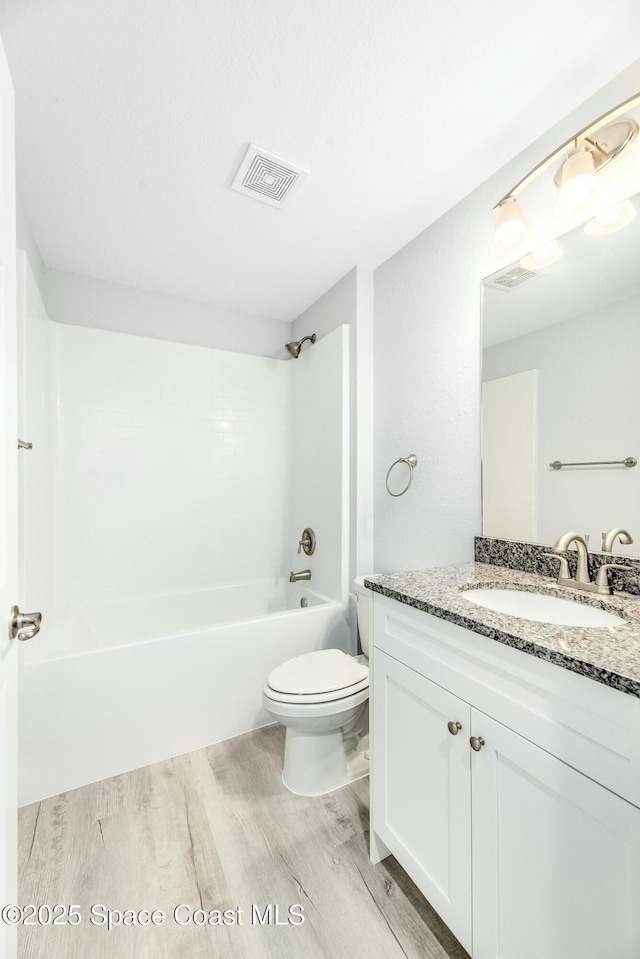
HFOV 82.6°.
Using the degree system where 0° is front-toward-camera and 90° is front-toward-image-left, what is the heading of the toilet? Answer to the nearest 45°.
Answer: approximately 45°

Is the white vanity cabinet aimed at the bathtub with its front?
no

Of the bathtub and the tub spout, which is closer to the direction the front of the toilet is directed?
the bathtub

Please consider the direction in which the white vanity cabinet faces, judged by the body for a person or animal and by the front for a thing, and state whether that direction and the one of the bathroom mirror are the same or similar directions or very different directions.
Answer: same or similar directions

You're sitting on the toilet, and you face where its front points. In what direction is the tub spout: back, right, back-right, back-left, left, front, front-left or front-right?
back-right

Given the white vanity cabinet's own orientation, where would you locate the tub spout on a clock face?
The tub spout is roughly at 3 o'clock from the white vanity cabinet.

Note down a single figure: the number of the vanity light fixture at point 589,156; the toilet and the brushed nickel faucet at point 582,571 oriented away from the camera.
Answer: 0

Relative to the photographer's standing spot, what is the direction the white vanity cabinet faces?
facing the viewer and to the left of the viewer

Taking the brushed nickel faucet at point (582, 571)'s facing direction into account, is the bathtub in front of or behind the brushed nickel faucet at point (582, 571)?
in front

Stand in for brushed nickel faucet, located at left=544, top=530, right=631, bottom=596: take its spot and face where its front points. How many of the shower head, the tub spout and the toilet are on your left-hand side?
0
